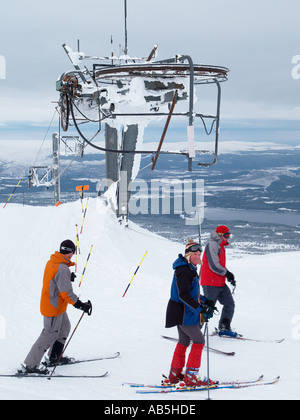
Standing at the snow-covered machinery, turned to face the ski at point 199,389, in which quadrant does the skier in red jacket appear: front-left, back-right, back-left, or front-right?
front-left

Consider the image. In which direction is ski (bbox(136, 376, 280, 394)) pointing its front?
to the viewer's right

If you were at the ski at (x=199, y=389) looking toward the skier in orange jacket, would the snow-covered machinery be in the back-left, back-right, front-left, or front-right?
front-right

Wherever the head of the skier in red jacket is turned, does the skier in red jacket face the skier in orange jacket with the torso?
no

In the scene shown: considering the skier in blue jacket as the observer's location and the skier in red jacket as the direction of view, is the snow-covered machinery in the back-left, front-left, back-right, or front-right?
front-left

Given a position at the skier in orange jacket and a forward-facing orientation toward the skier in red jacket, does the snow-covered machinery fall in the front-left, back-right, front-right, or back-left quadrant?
front-left

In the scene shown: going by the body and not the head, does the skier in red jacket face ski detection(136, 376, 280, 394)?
no

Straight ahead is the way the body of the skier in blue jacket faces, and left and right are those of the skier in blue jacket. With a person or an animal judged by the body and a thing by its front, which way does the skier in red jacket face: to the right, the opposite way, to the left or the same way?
the same way

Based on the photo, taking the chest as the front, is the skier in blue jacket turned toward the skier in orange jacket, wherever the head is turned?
no
